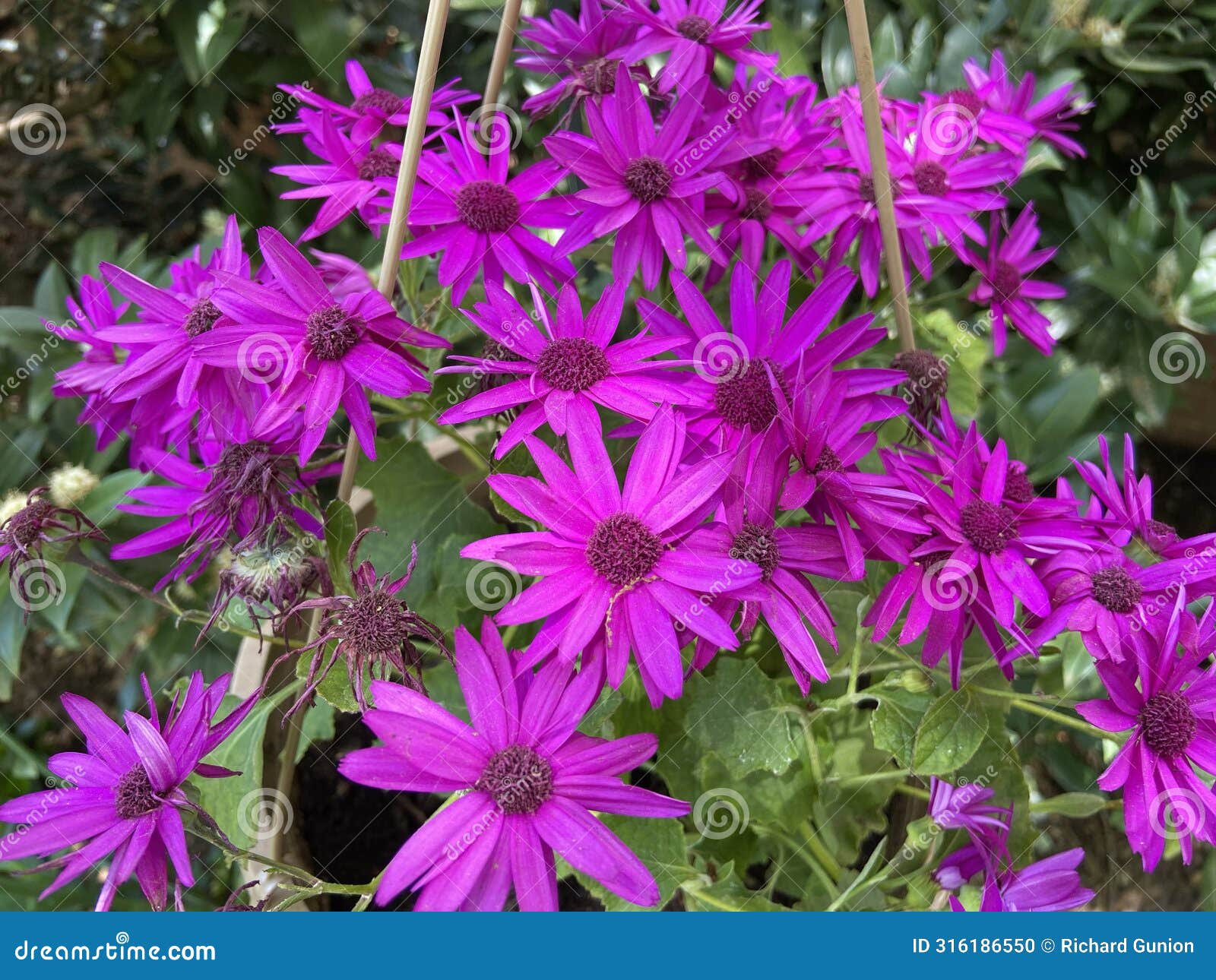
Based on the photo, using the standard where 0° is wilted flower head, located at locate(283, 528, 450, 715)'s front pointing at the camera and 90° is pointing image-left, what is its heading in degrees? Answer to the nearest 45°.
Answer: approximately 0°
